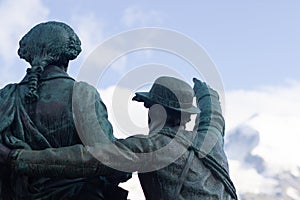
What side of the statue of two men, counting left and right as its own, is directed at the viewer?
back
